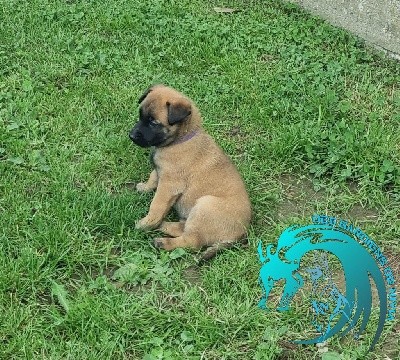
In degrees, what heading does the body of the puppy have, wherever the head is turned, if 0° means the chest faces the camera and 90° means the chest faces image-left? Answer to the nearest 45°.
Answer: approximately 90°
